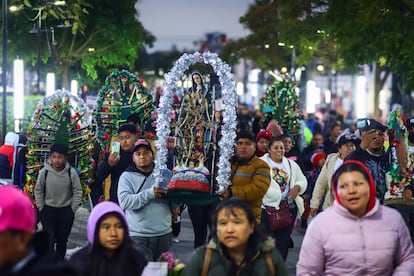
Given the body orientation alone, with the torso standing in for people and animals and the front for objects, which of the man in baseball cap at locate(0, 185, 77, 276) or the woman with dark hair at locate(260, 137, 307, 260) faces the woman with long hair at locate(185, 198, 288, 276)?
the woman with dark hair at locate(260, 137, 307, 260)

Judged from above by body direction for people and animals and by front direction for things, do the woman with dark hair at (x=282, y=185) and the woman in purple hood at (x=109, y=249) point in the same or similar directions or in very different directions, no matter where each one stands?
same or similar directions

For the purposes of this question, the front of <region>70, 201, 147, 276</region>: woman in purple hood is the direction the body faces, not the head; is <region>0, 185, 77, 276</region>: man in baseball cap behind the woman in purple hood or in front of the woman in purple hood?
in front

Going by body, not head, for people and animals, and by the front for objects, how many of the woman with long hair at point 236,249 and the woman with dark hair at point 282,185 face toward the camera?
2

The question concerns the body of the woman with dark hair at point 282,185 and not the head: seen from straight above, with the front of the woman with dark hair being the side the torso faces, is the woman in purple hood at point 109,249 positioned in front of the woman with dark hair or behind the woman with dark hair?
in front

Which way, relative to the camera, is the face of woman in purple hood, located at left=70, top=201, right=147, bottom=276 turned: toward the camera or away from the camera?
toward the camera

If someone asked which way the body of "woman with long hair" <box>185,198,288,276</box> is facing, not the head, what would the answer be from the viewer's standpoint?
toward the camera

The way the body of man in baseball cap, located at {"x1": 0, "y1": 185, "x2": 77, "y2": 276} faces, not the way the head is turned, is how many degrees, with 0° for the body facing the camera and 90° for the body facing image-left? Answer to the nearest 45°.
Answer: approximately 45°

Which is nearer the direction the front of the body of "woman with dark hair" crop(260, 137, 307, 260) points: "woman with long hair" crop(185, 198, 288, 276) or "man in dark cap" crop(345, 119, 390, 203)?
the woman with long hair

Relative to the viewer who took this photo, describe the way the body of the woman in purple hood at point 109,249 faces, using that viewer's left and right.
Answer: facing the viewer

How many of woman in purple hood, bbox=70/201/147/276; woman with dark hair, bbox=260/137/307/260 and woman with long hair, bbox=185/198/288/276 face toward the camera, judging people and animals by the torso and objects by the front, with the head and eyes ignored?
3

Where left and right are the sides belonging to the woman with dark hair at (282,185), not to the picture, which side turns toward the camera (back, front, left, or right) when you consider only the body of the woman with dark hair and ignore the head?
front

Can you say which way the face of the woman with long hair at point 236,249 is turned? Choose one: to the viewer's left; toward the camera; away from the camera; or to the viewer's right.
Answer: toward the camera

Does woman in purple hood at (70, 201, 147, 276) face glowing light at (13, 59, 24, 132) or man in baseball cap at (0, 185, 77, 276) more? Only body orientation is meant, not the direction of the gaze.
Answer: the man in baseball cap
